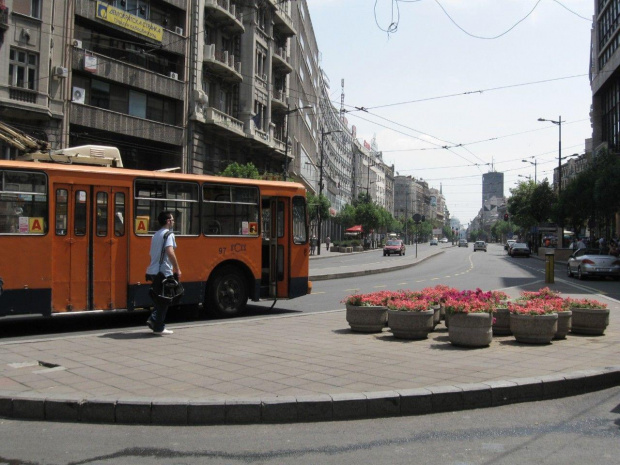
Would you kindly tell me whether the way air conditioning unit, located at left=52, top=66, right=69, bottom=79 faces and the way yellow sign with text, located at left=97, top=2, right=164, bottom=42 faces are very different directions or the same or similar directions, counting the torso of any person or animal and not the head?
same or similar directions

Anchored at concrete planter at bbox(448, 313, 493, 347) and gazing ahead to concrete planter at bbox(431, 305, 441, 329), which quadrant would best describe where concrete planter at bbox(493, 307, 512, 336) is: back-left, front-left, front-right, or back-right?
front-right

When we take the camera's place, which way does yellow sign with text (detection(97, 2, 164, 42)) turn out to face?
facing the viewer and to the right of the viewer

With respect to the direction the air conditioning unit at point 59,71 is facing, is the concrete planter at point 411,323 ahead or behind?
ahead

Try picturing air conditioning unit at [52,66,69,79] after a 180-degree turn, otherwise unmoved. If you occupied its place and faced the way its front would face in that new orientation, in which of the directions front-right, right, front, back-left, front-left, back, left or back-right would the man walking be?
back-left

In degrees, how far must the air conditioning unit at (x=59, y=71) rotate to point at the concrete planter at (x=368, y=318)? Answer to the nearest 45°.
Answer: approximately 45° to its right

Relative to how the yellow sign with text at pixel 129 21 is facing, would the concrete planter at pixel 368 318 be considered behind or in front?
in front

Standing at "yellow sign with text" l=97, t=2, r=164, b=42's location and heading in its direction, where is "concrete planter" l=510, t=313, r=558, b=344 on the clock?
The concrete planter is roughly at 1 o'clock from the yellow sign with text.

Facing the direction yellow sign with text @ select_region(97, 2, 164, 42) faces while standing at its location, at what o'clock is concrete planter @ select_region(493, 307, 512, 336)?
The concrete planter is roughly at 1 o'clock from the yellow sign with text.

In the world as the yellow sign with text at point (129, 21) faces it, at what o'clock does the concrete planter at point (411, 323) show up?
The concrete planter is roughly at 1 o'clock from the yellow sign with text.

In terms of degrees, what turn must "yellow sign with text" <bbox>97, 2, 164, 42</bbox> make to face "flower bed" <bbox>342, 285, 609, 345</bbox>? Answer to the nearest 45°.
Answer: approximately 45° to its right

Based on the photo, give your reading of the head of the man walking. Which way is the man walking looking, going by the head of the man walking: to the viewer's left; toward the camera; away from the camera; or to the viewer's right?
to the viewer's right

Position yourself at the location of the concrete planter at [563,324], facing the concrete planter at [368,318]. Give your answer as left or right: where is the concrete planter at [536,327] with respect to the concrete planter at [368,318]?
left

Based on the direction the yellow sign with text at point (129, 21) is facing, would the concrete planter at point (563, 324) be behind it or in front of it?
in front

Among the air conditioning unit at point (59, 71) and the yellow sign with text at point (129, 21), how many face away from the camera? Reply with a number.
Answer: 0

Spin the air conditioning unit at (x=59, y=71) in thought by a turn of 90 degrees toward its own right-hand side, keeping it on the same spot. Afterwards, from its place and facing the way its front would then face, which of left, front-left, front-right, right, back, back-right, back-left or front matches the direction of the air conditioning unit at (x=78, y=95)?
back
